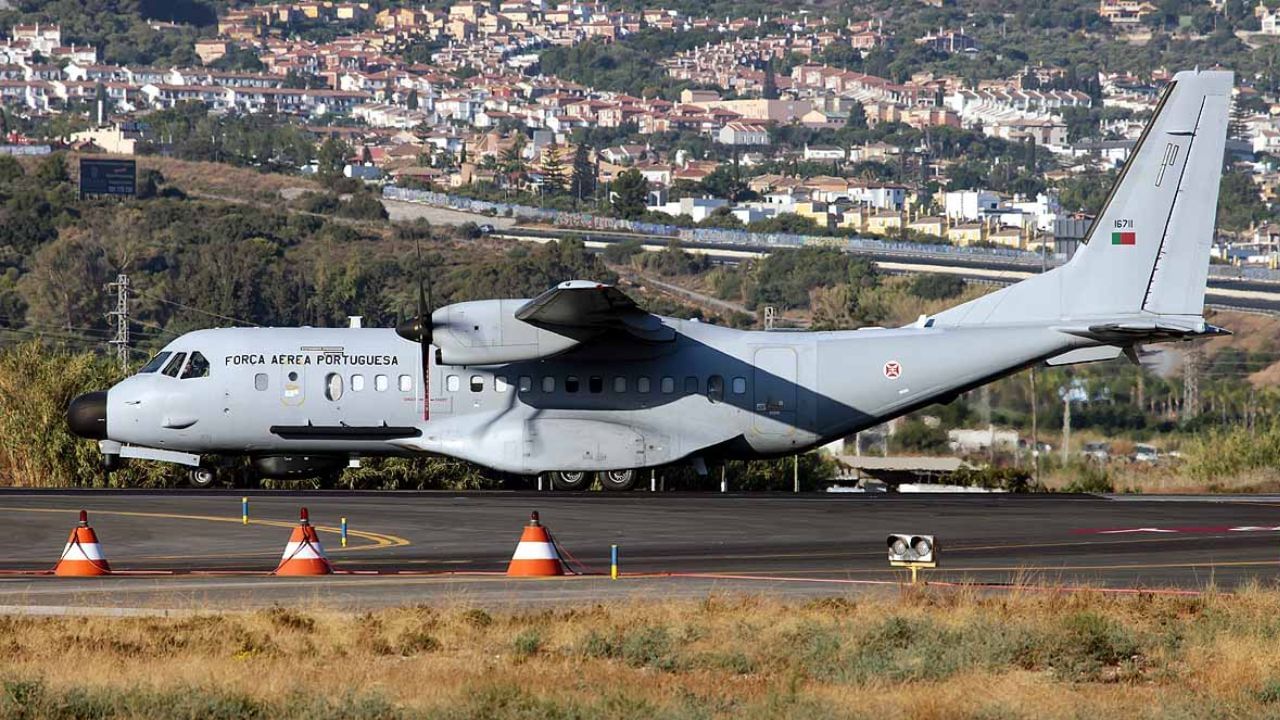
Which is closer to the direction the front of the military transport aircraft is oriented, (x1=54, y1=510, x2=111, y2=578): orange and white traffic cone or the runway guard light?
the orange and white traffic cone

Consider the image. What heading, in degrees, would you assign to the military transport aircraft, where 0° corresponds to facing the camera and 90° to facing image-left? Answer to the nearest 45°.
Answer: approximately 90°

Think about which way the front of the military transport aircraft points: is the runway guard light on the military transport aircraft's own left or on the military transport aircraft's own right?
on the military transport aircraft's own left

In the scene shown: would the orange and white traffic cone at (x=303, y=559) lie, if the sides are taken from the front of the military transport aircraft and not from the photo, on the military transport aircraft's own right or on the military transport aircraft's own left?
on the military transport aircraft's own left

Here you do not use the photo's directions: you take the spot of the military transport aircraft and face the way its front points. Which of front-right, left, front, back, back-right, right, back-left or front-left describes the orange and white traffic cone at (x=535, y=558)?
left

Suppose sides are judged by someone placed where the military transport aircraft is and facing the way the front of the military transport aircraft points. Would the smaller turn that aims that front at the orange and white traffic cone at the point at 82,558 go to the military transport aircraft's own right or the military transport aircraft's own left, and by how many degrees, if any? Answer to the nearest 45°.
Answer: approximately 45° to the military transport aircraft's own left
